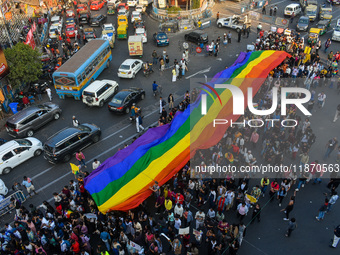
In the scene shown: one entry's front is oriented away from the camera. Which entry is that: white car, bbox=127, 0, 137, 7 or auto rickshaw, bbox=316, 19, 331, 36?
the white car

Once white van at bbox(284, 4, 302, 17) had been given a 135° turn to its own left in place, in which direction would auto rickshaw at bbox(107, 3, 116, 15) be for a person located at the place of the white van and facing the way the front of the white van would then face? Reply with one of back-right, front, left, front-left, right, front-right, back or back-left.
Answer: back

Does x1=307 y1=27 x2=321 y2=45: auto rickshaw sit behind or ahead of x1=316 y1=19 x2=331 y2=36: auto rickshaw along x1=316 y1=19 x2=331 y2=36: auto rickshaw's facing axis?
ahead

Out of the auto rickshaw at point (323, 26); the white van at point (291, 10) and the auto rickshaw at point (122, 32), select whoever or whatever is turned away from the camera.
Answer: the auto rickshaw at point (122, 32)

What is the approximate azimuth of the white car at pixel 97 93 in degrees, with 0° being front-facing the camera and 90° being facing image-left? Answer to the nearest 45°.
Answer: approximately 225°

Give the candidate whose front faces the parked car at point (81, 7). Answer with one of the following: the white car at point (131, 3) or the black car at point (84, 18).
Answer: the black car at point (84, 18)

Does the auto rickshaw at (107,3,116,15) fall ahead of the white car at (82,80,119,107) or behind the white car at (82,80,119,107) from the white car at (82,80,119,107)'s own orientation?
ahead

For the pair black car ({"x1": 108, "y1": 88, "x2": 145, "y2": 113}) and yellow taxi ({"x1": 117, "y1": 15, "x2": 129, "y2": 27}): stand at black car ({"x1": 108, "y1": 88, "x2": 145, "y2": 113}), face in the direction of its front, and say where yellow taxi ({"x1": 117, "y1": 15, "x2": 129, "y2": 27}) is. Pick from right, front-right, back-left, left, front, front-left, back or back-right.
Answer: front-left

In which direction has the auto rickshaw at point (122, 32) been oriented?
away from the camera
